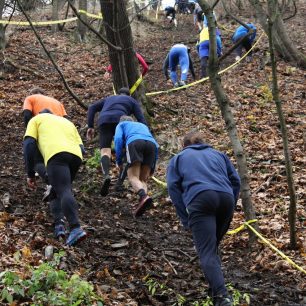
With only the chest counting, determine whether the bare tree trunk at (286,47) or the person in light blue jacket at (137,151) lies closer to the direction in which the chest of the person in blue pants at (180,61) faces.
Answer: the bare tree trunk

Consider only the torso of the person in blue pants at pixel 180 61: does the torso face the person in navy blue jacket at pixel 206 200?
no

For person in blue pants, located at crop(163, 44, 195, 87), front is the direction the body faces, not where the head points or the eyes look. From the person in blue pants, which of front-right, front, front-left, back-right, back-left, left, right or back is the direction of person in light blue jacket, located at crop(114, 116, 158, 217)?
back

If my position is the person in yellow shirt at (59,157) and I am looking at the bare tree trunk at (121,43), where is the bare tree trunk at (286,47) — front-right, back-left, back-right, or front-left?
front-right

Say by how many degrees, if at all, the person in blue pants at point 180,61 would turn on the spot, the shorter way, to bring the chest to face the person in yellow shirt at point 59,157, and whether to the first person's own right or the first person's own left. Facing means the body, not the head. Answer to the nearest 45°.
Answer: approximately 180°

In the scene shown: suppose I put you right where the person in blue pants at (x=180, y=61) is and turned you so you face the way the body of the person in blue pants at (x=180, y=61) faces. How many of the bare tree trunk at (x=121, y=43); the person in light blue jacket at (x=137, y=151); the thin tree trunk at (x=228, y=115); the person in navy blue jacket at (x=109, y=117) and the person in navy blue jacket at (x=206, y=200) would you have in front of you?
0

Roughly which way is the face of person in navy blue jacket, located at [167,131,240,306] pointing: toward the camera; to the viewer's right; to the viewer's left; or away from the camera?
away from the camera

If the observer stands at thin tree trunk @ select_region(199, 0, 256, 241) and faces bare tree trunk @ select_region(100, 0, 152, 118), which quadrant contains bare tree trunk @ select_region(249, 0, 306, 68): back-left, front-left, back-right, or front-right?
front-right

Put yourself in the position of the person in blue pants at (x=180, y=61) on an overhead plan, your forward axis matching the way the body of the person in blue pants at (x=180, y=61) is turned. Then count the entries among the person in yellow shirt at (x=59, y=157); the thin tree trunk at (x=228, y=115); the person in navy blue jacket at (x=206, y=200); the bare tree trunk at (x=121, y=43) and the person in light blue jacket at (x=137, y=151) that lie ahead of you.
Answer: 0

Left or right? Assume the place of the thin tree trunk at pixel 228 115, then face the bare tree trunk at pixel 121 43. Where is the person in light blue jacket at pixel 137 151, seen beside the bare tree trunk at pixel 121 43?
left

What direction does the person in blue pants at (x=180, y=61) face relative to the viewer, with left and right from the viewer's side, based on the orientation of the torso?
facing away from the viewer

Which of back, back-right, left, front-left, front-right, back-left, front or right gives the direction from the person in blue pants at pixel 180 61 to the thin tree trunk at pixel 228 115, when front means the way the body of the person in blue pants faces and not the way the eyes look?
back

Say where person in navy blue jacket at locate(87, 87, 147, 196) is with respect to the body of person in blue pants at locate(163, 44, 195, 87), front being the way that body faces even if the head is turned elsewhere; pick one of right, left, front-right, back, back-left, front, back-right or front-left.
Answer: back
